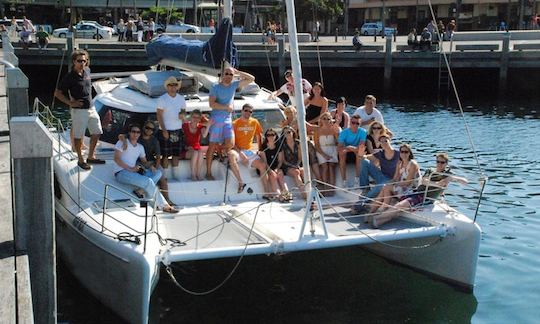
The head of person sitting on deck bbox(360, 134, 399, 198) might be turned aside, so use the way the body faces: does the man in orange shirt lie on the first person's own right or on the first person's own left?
on the first person's own right

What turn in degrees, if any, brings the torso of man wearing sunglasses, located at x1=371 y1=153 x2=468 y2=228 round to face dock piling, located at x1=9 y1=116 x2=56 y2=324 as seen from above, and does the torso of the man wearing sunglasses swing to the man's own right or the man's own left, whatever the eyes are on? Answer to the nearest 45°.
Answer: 0° — they already face it

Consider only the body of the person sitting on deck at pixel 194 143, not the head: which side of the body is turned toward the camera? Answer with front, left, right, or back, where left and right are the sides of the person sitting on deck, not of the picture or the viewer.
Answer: front

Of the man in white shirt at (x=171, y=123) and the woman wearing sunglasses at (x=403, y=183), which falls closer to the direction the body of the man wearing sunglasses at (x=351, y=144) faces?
the woman wearing sunglasses

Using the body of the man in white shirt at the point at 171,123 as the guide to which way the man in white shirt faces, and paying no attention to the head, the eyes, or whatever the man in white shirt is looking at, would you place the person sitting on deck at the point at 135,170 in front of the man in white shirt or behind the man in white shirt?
in front

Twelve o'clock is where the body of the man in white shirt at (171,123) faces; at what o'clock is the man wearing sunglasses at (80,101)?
The man wearing sunglasses is roughly at 3 o'clock from the man in white shirt.

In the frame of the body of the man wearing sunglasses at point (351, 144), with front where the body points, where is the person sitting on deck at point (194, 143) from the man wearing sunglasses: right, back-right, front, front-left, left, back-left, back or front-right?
right

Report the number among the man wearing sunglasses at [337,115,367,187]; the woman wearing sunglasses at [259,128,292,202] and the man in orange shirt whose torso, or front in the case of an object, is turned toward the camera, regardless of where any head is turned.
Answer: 3

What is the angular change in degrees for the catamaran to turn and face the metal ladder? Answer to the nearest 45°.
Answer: approximately 135° to its left

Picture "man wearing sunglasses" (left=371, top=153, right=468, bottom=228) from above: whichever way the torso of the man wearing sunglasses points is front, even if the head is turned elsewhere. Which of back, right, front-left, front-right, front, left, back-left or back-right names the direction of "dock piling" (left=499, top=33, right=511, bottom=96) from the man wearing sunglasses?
back-right

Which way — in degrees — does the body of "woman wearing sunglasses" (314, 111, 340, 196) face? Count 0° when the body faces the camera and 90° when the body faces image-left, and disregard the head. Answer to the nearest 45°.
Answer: approximately 0°

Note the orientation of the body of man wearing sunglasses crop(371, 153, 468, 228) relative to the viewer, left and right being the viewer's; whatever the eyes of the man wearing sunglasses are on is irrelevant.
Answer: facing the viewer and to the left of the viewer

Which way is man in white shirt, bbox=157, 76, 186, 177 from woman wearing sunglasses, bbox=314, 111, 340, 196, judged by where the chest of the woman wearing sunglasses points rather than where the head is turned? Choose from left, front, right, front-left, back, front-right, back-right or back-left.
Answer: right

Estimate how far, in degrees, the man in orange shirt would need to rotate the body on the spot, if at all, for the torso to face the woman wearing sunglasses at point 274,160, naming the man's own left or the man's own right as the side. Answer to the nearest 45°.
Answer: approximately 45° to the man's own left

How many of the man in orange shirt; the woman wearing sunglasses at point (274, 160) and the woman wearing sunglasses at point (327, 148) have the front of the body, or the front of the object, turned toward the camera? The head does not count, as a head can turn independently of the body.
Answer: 3

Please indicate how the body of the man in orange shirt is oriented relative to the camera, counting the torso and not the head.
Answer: toward the camera
